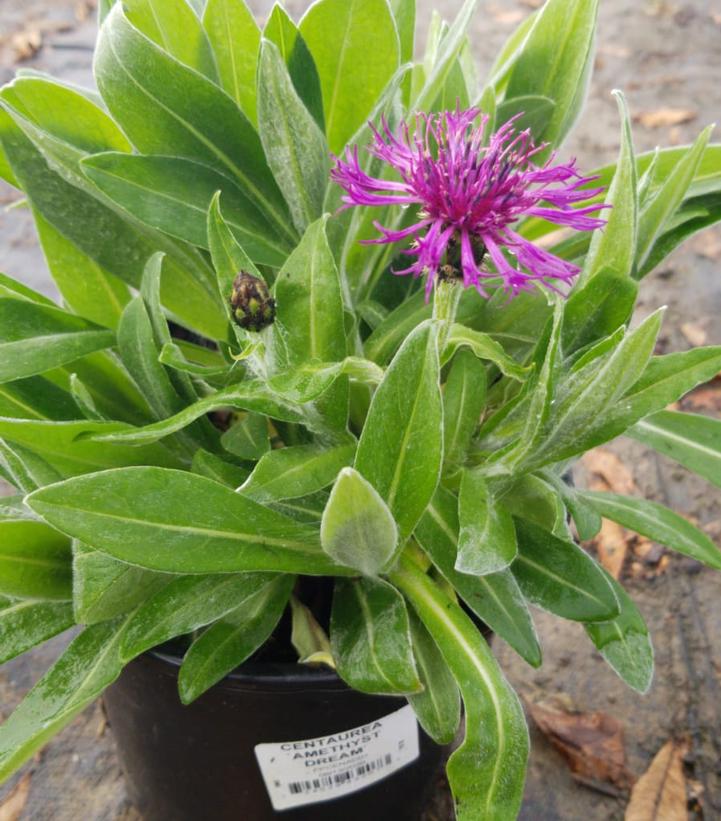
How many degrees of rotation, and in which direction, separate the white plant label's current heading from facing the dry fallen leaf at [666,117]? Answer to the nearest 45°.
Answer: approximately 135° to its left

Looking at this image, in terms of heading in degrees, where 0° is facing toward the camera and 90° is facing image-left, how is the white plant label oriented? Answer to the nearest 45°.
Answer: approximately 0°

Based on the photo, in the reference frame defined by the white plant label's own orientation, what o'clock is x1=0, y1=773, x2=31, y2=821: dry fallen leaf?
The dry fallen leaf is roughly at 4 o'clock from the white plant label.

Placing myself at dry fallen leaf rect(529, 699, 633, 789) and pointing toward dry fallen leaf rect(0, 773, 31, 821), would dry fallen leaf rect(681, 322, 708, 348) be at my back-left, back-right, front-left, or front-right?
back-right

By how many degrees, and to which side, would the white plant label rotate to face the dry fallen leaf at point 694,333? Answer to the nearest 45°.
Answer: approximately 135° to its left
